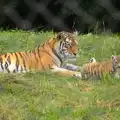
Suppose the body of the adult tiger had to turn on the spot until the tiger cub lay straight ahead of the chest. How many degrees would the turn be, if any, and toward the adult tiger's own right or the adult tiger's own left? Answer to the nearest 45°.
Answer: approximately 45° to the adult tiger's own right

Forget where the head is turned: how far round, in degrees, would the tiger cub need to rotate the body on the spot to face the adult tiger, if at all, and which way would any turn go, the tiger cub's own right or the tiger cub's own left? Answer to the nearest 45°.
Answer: approximately 135° to the tiger cub's own left

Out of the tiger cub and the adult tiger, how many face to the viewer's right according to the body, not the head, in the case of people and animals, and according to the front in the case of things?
2

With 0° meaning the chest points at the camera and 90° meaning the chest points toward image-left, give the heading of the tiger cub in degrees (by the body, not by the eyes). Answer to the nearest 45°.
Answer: approximately 270°

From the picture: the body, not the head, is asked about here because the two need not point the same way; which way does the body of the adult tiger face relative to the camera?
to the viewer's right
